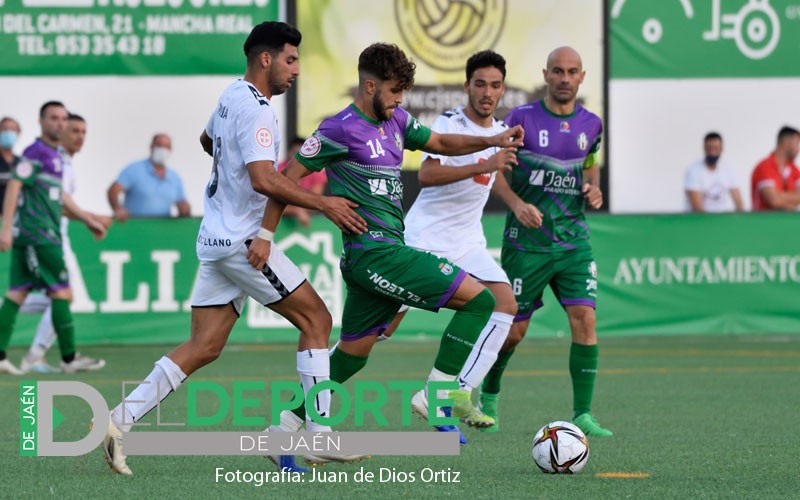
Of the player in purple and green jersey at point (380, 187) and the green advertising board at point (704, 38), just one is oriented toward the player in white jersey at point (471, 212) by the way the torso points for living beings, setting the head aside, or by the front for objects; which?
the green advertising board

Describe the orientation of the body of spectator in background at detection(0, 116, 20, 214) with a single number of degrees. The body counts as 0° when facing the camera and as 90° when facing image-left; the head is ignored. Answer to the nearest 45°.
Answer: approximately 0°

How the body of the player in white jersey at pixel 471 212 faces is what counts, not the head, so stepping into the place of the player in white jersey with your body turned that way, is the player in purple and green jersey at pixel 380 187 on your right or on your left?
on your right

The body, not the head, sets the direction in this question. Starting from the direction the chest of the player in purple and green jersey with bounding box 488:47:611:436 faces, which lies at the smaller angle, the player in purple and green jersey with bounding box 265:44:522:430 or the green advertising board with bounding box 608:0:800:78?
the player in purple and green jersey

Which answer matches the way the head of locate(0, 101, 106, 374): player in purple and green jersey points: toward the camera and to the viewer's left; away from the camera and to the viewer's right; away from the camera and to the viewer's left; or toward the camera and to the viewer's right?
toward the camera and to the viewer's right

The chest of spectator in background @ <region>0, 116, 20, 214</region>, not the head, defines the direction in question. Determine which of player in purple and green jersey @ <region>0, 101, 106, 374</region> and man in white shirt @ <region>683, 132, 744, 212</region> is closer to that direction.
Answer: the player in purple and green jersey

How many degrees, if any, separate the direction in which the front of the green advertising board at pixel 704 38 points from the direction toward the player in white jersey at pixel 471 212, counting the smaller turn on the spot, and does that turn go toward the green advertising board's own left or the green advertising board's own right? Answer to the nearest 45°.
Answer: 0° — it already faces them

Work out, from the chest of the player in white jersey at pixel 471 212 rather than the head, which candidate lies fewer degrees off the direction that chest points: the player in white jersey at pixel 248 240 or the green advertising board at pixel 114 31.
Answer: the player in white jersey

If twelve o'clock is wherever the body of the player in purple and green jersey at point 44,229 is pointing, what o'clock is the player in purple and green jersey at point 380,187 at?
the player in purple and green jersey at point 380,187 is roughly at 1 o'clock from the player in purple and green jersey at point 44,229.

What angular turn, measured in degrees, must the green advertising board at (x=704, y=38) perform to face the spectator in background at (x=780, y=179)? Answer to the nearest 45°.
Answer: approximately 45° to its left

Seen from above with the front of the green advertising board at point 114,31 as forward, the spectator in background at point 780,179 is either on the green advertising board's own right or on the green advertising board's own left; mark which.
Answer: on the green advertising board's own left
